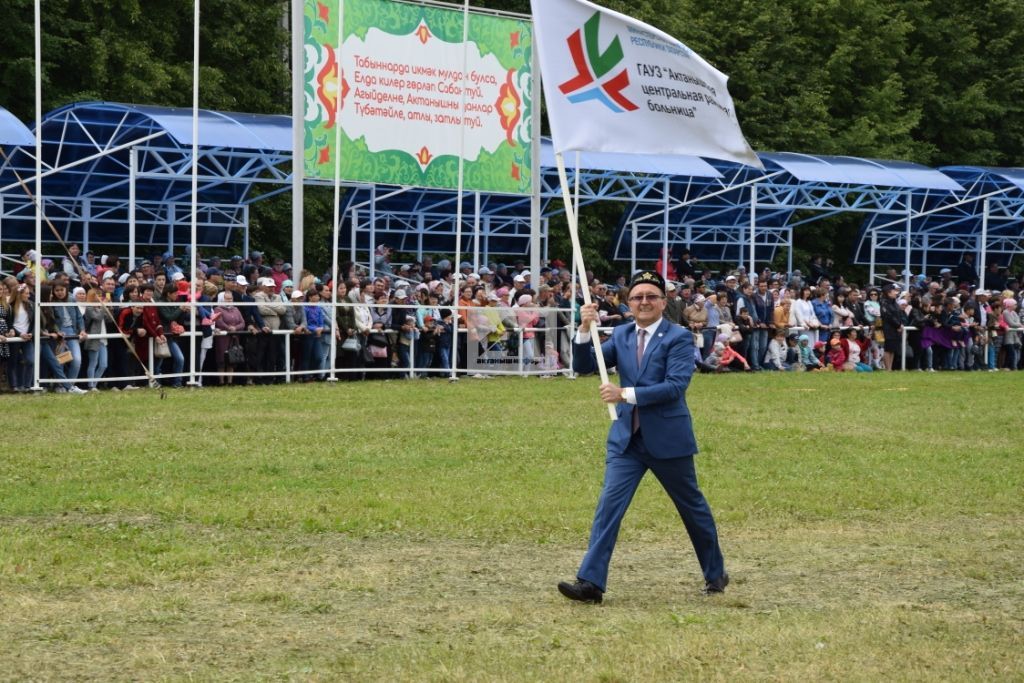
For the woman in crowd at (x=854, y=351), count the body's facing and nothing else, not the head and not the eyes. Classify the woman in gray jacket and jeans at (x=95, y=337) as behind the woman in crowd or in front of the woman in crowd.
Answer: in front

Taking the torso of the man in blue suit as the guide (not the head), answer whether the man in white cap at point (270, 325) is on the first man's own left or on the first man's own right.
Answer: on the first man's own right

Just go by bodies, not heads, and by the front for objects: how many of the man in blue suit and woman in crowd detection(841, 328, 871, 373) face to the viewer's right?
0

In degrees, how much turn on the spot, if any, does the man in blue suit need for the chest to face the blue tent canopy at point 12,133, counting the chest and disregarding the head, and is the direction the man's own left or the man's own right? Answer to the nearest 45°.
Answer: approximately 90° to the man's own right

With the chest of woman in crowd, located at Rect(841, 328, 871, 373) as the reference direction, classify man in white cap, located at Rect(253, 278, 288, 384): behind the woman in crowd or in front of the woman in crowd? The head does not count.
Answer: in front
